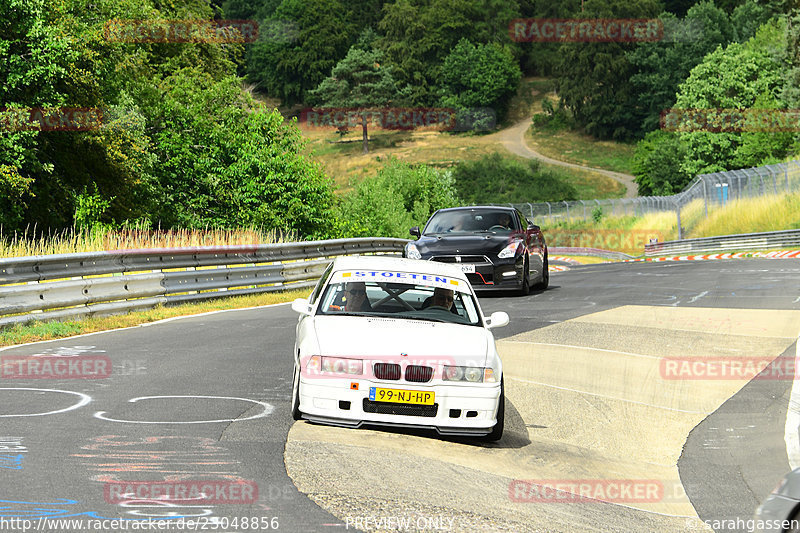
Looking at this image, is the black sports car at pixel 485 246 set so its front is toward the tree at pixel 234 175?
no

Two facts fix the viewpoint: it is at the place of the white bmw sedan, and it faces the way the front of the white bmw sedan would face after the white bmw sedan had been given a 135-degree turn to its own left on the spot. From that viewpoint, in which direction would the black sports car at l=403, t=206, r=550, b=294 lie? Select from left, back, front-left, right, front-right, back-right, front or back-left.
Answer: front-left

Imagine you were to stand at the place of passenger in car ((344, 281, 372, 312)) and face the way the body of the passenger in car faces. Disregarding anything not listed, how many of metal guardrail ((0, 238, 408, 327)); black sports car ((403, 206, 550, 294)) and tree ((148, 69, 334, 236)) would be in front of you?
0

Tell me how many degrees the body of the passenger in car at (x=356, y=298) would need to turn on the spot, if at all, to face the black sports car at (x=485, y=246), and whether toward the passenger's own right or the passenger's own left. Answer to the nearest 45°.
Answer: approximately 180°

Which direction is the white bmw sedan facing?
toward the camera

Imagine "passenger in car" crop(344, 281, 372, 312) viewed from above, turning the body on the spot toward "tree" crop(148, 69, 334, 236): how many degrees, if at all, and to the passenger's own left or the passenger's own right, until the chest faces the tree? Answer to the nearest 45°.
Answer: approximately 180°

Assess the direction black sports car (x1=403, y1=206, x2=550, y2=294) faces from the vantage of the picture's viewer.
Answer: facing the viewer and to the left of the viewer

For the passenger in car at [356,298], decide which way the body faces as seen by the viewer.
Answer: toward the camera

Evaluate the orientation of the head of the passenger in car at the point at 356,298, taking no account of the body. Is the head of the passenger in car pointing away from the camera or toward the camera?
toward the camera

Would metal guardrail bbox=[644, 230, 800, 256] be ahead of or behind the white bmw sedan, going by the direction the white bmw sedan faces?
behind

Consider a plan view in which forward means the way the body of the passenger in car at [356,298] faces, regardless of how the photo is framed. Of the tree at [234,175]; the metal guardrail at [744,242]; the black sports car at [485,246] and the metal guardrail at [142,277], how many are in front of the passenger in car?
0
